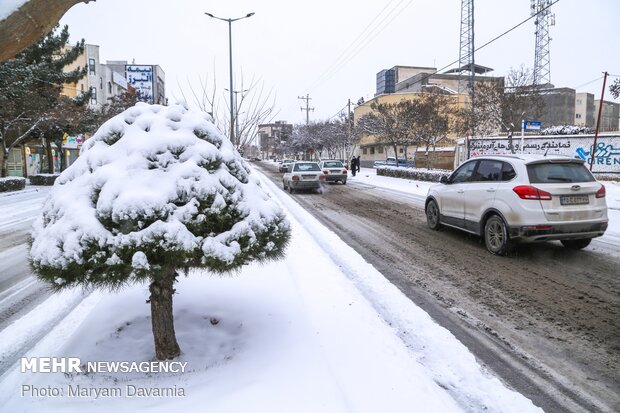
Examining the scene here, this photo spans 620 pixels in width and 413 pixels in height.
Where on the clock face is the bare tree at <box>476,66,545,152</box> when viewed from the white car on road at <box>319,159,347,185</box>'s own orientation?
The bare tree is roughly at 3 o'clock from the white car on road.

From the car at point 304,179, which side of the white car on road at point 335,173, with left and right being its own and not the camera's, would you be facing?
back

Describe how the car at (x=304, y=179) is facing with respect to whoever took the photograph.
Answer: facing away from the viewer

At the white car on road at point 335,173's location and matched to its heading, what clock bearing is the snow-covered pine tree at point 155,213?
The snow-covered pine tree is roughly at 6 o'clock from the white car on road.

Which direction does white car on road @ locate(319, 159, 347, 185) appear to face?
away from the camera

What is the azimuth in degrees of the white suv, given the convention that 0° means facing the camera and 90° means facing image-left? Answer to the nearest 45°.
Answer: approximately 135°

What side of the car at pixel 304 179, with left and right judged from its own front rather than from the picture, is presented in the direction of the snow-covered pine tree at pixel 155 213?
back

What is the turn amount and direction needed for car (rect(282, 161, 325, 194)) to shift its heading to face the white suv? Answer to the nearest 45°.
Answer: approximately 180°

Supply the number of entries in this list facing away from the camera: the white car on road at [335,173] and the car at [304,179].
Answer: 2

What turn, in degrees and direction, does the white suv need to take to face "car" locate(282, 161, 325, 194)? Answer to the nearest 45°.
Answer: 0° — it already faces it
